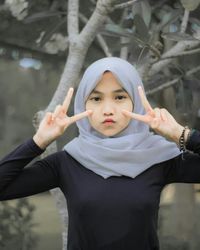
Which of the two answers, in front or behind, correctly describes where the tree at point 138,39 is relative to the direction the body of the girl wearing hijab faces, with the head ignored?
behind

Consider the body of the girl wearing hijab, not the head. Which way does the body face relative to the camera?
toward the camera

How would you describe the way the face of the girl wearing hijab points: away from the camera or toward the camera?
toward the camera
